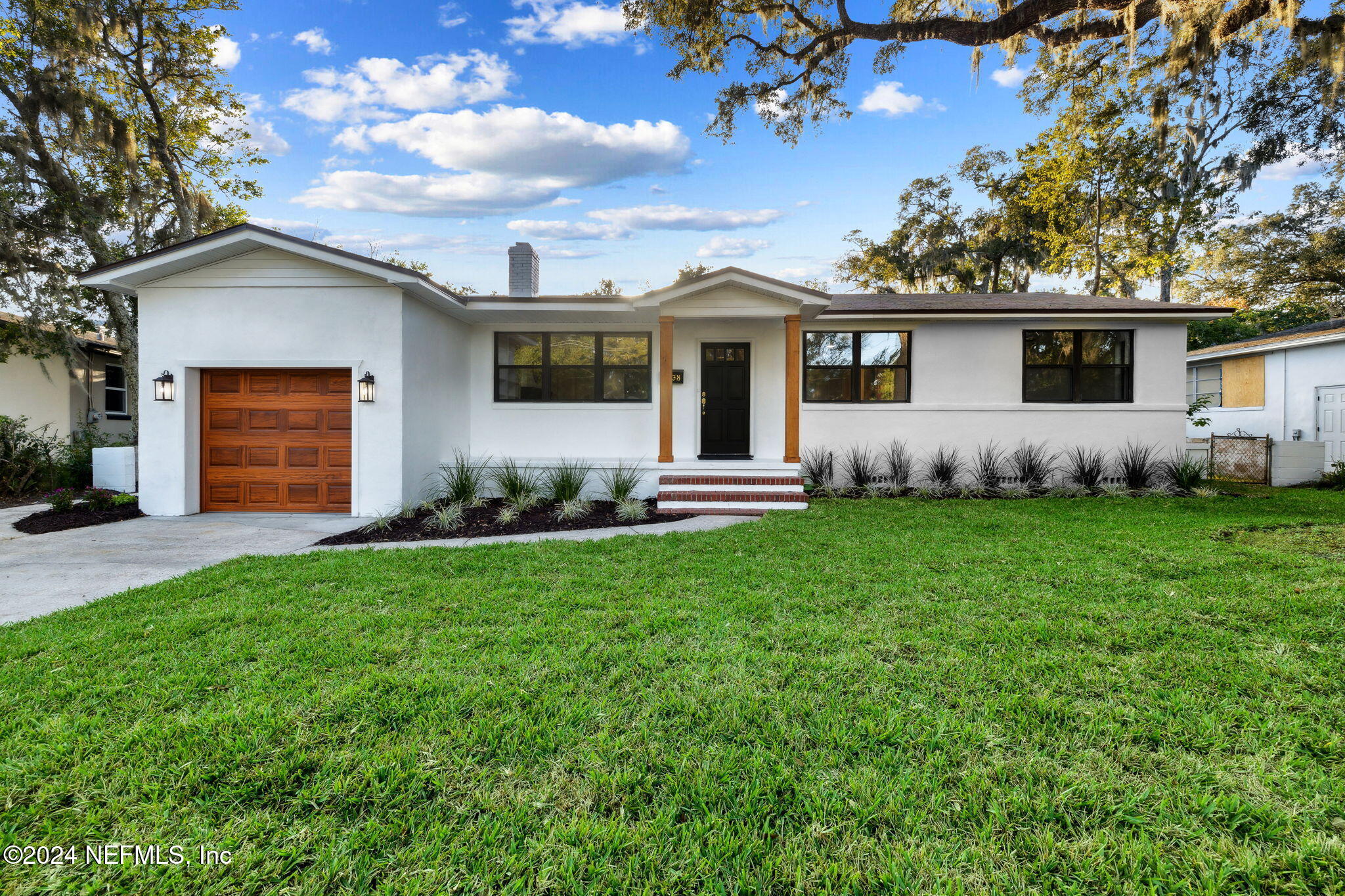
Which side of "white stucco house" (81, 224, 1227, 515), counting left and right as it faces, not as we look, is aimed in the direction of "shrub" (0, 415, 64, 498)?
right

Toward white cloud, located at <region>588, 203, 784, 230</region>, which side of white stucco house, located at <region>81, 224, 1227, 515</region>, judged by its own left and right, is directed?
back

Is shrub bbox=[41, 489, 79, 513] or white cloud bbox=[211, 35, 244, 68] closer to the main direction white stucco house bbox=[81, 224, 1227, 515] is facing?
the shrub

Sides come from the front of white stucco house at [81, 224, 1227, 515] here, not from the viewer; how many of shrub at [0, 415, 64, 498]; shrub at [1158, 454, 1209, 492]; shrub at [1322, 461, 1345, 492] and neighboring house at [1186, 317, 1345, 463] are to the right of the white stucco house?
1

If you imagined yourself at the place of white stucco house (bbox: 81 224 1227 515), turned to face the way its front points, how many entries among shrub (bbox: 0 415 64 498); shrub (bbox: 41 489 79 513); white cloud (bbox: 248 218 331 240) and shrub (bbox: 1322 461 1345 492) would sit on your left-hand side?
1

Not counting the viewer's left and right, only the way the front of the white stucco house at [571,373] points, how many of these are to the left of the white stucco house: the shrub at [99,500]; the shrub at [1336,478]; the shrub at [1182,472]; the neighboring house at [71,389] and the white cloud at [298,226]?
2

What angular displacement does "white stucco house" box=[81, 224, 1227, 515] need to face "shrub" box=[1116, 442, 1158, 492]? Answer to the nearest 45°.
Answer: approximately 90° to its left

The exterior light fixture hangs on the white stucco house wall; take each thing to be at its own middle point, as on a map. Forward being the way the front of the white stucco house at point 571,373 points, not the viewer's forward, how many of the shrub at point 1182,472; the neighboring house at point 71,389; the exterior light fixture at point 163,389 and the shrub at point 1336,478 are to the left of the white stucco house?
2

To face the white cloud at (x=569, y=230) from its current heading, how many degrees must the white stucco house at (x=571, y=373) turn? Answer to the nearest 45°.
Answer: approximately 180°

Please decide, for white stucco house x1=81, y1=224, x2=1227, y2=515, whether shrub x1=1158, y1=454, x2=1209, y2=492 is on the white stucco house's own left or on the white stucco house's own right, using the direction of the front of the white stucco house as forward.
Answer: on the white stucco house's own left

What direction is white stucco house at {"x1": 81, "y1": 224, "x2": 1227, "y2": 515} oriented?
toward the camera
